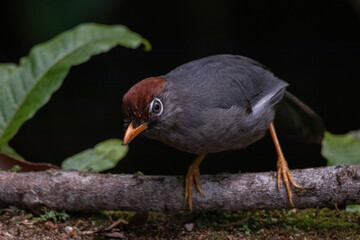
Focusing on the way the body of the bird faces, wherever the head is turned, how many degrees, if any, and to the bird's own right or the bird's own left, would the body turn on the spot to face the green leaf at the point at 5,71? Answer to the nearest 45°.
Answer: approximately 90° to the bird's own right

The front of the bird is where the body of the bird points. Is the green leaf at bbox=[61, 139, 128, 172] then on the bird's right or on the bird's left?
on the bird's right

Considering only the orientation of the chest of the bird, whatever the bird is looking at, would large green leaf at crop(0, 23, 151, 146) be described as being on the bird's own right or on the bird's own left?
on the bird's own right

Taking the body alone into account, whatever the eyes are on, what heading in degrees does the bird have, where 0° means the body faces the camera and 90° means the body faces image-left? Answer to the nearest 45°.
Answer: approximately 45°
